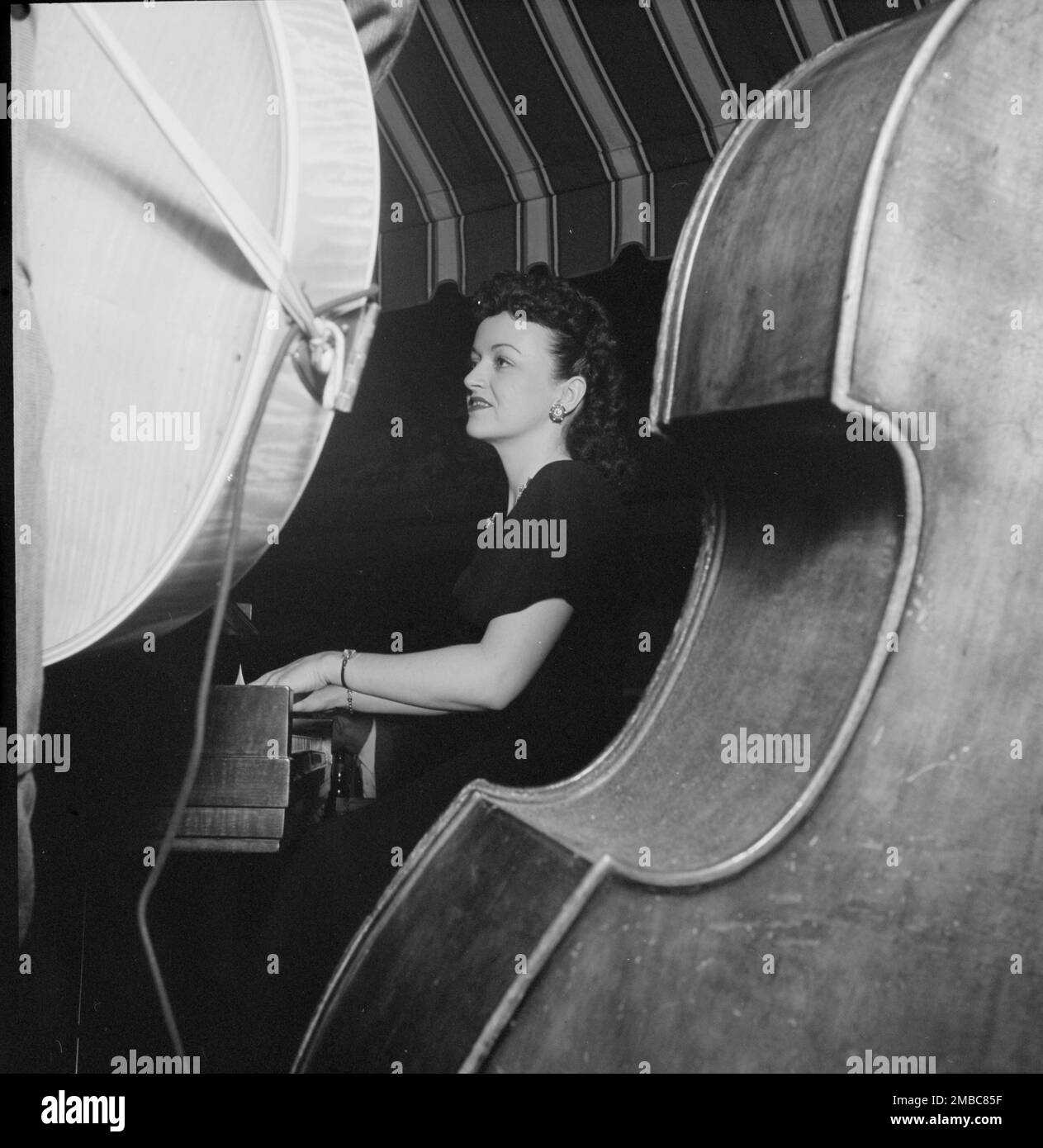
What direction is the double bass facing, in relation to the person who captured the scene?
facing away from the viewer and to the left of the viewer

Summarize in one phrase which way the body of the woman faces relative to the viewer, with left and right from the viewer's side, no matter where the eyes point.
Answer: facing to the left of the viewer

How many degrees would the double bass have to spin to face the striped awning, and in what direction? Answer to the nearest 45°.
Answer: approximately 45° to its right

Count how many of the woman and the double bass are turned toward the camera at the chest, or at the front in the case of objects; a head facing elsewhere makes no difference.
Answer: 0

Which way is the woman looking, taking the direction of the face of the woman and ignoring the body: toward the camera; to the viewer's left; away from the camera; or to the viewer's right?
to the viewer's left
